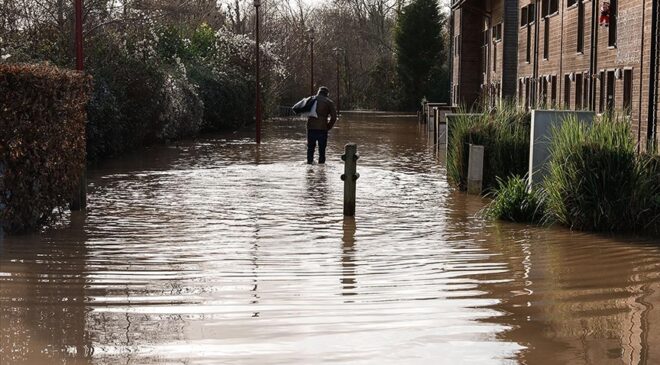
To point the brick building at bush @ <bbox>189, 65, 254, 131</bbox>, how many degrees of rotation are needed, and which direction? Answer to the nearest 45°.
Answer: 0° — it already faces it

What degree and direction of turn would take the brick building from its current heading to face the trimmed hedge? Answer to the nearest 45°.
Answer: approximately 45° to its left

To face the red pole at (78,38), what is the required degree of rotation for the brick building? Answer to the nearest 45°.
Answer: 0° — it already faces it

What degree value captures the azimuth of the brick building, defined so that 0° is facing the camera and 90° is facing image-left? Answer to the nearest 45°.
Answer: approximately 45°

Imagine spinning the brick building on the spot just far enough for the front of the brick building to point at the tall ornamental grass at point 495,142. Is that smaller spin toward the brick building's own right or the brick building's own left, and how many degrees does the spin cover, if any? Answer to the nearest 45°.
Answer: approximately 45° to the brick building's own left

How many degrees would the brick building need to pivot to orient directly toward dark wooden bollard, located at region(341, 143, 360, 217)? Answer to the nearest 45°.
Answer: approximately 45° to its left
